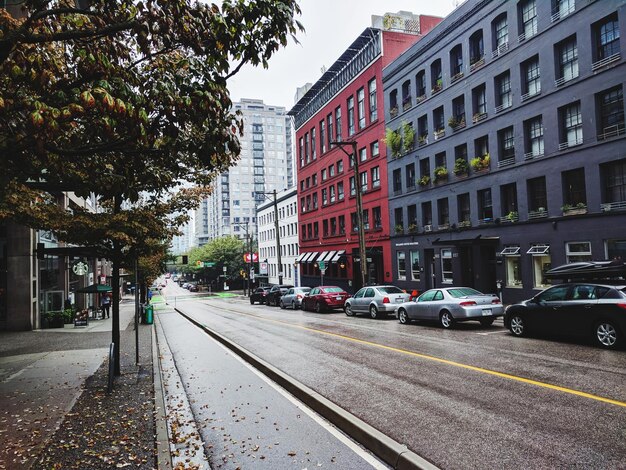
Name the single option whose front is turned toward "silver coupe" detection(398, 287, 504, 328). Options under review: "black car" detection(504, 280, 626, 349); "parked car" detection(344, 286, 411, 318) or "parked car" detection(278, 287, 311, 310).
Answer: the black car

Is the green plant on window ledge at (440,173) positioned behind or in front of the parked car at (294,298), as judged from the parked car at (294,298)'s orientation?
behind

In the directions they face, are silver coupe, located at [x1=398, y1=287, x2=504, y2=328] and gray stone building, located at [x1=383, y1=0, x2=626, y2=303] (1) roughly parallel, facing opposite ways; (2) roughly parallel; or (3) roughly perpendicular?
roughly perpendicular

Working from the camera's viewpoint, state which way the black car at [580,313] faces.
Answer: facing away from the viewer and to the left of the viewer

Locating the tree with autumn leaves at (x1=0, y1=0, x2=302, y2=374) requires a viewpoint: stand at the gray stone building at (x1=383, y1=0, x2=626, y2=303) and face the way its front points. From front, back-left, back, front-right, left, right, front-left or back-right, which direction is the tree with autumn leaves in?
front-left

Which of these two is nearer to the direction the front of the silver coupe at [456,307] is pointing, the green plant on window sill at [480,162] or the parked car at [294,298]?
the parked car

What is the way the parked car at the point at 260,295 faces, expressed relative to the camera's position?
facing away from the viewer and to the left of the viewer

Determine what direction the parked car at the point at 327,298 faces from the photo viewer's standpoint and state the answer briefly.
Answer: facing away from the viewer and to the left of the viewer

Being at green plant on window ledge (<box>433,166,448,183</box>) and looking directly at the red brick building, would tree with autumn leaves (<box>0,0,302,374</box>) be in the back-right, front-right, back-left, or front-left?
back-left

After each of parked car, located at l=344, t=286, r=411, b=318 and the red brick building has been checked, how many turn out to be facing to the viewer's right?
0

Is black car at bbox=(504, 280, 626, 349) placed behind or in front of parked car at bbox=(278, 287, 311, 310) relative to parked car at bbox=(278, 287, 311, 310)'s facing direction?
behind

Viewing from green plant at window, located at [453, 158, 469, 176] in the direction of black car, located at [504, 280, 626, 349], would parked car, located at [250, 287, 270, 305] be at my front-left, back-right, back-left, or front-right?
back-right

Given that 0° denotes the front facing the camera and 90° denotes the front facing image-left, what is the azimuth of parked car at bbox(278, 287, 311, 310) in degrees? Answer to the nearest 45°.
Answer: approximately 135°

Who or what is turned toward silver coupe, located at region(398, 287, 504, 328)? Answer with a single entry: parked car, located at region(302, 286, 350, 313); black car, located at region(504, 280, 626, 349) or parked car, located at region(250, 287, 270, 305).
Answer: the black car
